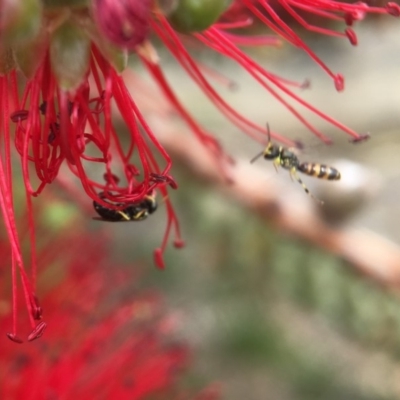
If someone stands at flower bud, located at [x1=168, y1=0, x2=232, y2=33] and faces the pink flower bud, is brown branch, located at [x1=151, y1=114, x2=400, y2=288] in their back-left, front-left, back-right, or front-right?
back-right

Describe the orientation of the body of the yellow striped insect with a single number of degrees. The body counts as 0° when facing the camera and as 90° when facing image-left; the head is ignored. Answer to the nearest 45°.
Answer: approximately 90°
